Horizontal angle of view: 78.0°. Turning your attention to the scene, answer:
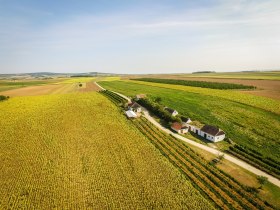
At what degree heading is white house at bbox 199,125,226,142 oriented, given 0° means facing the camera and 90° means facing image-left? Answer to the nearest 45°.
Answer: approximately 45°

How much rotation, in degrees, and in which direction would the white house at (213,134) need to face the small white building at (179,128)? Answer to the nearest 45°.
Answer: approximately 45° to its right

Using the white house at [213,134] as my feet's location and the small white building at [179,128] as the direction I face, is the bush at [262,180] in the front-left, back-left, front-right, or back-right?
back-left

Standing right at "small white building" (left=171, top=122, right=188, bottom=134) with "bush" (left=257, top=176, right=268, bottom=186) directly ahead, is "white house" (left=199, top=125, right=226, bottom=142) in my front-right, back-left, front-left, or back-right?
front-left

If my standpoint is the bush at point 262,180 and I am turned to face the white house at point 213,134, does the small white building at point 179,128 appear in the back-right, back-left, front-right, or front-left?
front-left

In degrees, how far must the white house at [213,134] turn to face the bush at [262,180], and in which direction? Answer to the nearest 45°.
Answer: approximately 90° to its left

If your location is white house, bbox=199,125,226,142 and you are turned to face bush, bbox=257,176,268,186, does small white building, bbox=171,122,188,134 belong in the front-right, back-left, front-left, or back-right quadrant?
back-right
